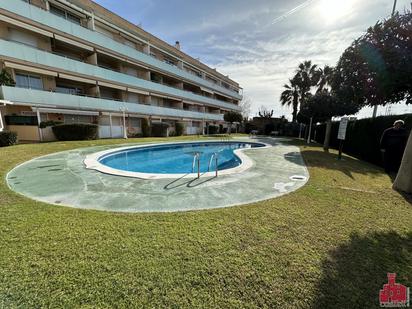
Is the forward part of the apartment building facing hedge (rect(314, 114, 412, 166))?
yes

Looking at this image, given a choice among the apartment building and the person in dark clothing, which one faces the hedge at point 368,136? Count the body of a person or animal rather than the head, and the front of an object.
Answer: the apartment building

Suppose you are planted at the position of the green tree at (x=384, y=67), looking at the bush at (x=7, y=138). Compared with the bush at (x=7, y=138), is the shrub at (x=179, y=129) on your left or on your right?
right

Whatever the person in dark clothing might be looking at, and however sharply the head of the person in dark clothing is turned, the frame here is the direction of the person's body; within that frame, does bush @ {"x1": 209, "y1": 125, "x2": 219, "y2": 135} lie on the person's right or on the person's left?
on the person's right

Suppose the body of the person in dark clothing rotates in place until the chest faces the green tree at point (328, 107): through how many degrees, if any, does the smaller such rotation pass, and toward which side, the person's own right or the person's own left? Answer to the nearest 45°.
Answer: approximately 135° to the person's own right

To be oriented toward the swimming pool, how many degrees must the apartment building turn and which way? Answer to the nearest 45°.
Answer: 0° — it already faces it

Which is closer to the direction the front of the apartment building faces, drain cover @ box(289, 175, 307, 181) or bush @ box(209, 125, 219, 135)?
the drain cover

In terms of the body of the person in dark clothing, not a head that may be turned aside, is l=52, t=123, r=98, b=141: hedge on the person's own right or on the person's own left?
on the person's own right

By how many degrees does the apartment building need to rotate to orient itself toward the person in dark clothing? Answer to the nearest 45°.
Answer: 0° — it already faces them

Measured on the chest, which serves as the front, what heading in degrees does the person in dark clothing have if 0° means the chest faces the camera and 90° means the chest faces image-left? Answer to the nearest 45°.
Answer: approximately 0°

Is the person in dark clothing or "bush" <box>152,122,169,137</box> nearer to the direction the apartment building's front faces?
the person in dark clothing
